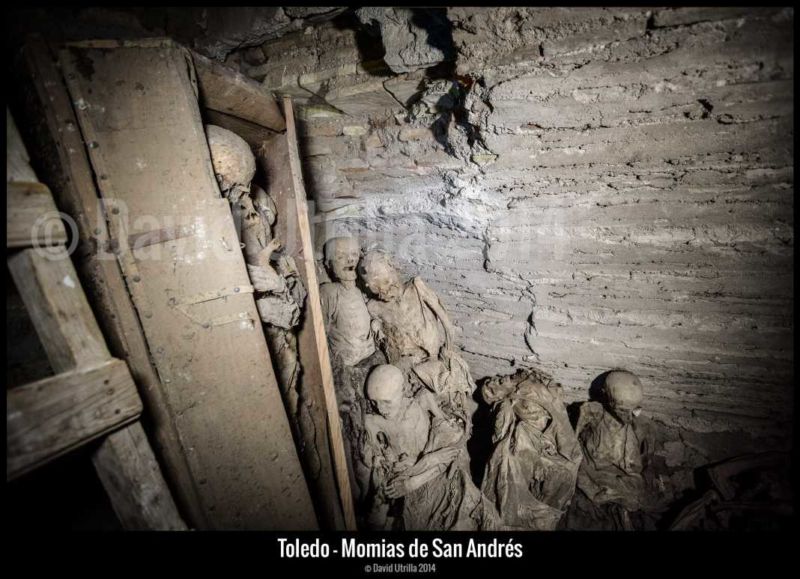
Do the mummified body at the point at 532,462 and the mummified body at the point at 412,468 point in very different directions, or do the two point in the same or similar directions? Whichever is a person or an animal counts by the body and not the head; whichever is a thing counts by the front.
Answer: same or similar directions

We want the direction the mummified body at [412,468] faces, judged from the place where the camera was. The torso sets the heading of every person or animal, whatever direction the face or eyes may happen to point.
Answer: facing the viewer and to the left of the viewer

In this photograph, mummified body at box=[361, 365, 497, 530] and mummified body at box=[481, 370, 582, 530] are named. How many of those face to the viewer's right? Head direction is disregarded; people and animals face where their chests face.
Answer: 0

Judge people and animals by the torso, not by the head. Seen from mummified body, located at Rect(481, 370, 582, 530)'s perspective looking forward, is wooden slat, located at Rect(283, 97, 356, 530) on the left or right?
on its right

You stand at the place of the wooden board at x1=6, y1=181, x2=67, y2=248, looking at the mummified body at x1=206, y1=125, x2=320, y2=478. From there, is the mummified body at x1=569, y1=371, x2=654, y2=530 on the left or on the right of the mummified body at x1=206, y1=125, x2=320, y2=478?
right

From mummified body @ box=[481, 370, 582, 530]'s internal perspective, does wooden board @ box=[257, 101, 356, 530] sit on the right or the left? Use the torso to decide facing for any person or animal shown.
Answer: on its right

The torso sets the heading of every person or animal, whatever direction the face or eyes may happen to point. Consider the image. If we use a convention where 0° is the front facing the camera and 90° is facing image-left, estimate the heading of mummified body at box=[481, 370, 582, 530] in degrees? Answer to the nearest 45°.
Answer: approximately 0°

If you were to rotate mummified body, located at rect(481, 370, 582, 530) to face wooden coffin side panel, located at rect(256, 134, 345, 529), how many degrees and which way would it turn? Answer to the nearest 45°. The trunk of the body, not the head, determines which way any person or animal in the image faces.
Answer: approximately 90° to its right

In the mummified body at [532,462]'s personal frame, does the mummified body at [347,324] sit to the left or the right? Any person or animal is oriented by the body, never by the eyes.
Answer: on its right

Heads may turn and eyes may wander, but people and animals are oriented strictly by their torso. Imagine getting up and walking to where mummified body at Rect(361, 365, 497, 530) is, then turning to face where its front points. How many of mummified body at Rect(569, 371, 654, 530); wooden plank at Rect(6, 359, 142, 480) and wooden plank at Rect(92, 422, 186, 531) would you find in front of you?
2
